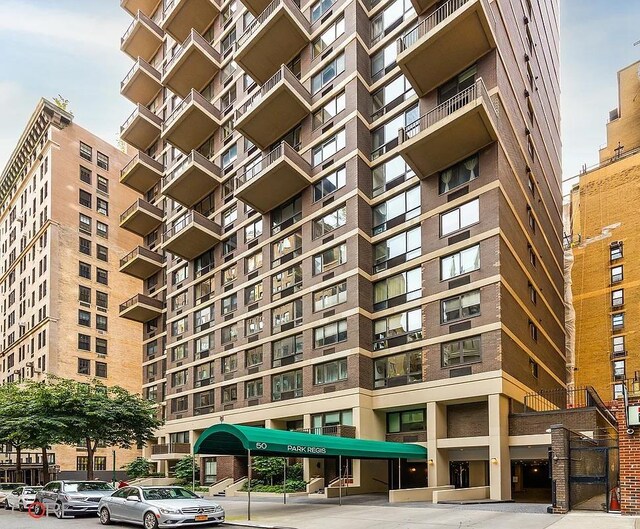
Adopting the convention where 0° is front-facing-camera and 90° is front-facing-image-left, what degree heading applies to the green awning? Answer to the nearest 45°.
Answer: approximately 45°

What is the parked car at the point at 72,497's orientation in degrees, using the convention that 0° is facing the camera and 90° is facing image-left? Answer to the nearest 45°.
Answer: approximately 315°

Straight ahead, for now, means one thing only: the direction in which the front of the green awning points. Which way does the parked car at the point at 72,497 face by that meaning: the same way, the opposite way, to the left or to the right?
to the left

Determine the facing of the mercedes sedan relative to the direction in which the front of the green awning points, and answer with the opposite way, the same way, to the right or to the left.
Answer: to the left

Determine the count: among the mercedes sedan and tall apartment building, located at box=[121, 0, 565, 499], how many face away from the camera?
0

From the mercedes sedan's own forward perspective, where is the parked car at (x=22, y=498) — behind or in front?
behind

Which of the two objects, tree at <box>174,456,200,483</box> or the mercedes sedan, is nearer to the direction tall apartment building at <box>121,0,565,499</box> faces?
the mercedes sedan

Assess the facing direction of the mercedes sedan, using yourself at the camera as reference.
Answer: facing the viewer and to the right of the viewer

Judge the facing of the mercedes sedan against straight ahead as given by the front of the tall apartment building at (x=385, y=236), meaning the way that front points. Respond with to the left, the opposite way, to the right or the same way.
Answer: to the left

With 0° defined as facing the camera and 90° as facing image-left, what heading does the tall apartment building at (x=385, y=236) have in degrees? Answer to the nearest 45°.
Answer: approximately 45°

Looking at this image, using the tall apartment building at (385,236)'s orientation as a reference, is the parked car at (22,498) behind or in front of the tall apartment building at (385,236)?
in front

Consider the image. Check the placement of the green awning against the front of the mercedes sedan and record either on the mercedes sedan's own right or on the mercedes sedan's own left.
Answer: on the mercedes sedan's own left
